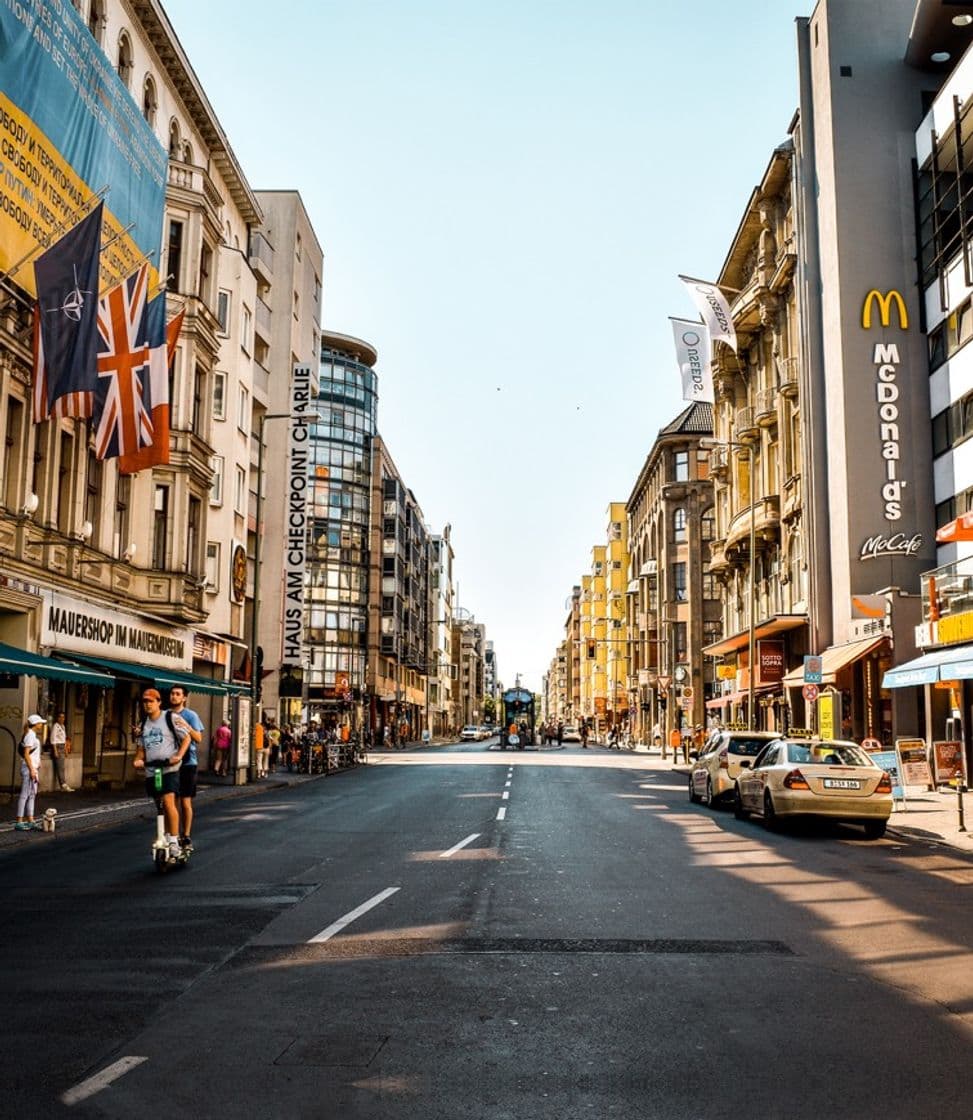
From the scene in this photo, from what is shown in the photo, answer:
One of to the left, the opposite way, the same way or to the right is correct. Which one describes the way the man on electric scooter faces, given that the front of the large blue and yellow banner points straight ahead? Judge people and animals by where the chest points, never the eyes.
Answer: to the right

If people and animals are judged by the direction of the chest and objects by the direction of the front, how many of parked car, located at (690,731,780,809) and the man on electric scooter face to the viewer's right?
0

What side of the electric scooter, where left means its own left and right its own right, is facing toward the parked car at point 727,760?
back

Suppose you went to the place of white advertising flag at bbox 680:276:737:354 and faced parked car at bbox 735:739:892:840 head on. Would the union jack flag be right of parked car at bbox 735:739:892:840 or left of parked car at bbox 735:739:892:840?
right

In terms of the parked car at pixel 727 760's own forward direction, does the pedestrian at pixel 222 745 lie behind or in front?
in front

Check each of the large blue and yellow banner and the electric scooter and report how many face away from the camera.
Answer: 0

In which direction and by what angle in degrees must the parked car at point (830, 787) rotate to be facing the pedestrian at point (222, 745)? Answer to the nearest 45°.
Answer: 0° — it already faces them

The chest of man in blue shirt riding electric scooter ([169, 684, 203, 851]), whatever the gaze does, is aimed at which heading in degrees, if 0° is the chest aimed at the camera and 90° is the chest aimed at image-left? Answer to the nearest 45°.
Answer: approximately 45°

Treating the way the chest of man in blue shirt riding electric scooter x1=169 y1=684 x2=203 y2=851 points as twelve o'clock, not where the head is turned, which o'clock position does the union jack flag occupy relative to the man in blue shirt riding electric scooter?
The union jack flag is roughly at 4 o'clock from the man in blue shirt riding electric scooter.

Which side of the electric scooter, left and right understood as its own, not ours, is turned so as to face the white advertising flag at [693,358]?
back

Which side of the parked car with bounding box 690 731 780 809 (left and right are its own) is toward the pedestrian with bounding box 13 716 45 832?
left

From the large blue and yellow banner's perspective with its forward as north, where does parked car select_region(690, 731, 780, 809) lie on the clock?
The parked car is roughly at 11 o'clock from the large blue and yellow banner.

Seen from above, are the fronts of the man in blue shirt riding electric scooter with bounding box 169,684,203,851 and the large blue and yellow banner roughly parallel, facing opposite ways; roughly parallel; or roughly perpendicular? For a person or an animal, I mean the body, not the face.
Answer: roughly perpendicular

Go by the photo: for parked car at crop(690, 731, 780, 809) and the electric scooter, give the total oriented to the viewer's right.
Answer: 0

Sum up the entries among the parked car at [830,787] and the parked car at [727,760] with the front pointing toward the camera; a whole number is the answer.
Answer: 0
